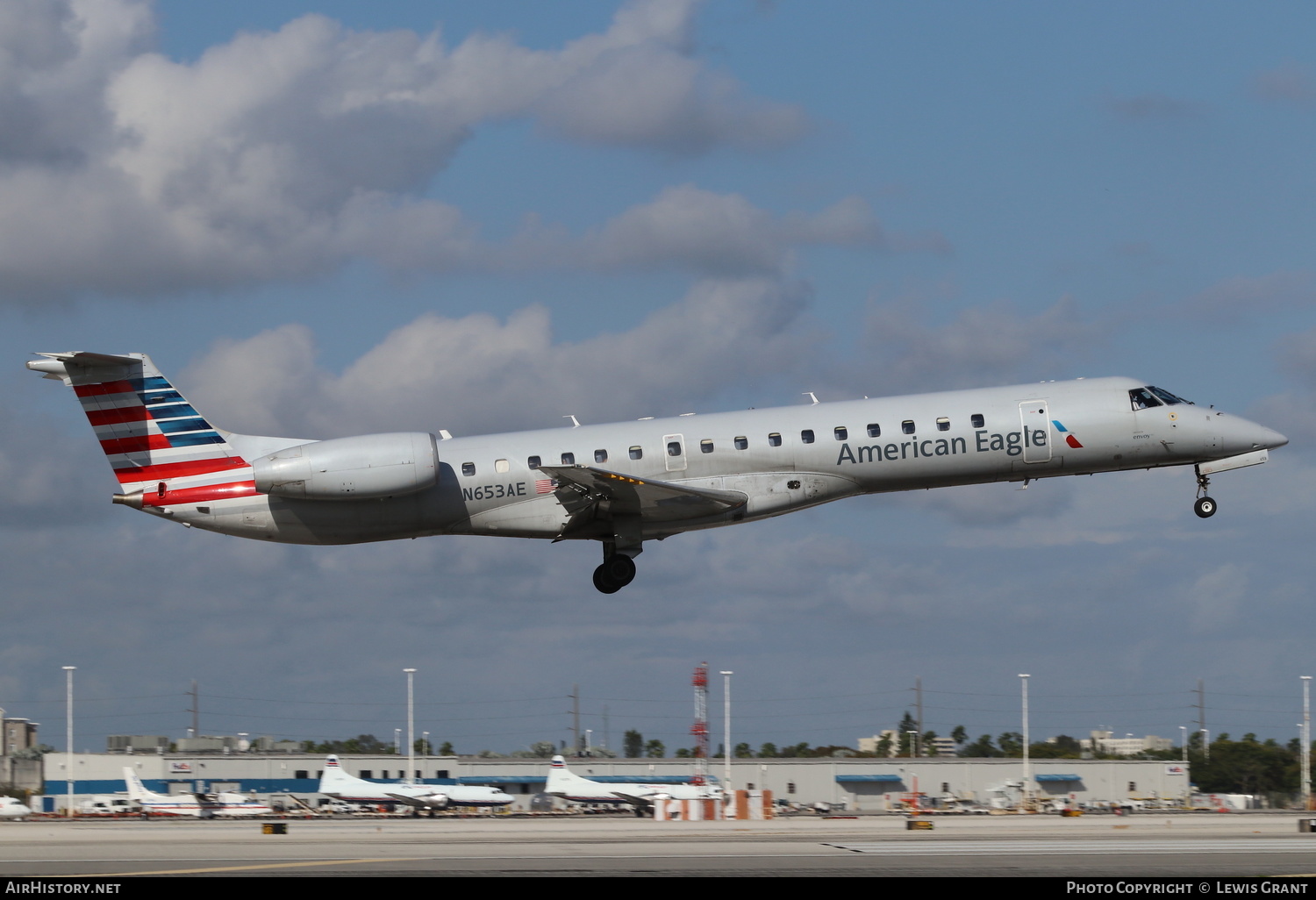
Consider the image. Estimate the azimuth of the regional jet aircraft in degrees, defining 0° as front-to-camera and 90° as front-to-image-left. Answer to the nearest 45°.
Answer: approximately 270°

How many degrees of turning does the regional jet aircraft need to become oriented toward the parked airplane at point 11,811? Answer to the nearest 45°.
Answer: approximately 135° to its left

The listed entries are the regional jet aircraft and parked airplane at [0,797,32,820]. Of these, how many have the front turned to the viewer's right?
2

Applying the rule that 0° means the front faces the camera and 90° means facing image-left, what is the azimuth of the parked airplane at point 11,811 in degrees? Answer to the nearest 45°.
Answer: approximately 270°

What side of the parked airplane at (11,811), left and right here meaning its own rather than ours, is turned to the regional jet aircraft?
right
